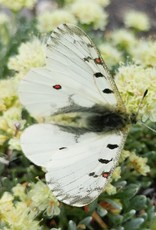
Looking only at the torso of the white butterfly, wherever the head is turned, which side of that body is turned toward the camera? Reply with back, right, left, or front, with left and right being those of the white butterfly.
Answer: right

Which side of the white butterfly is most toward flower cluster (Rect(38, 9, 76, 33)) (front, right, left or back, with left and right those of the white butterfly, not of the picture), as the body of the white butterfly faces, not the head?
left

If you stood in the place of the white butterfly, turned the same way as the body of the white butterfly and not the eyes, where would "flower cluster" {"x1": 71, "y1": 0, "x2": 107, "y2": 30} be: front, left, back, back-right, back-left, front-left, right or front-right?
left

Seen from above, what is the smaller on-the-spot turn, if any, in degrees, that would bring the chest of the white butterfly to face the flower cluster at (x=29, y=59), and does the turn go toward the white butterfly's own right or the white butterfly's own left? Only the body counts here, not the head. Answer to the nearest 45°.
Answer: approximately 135° to the white butterfly's own left
